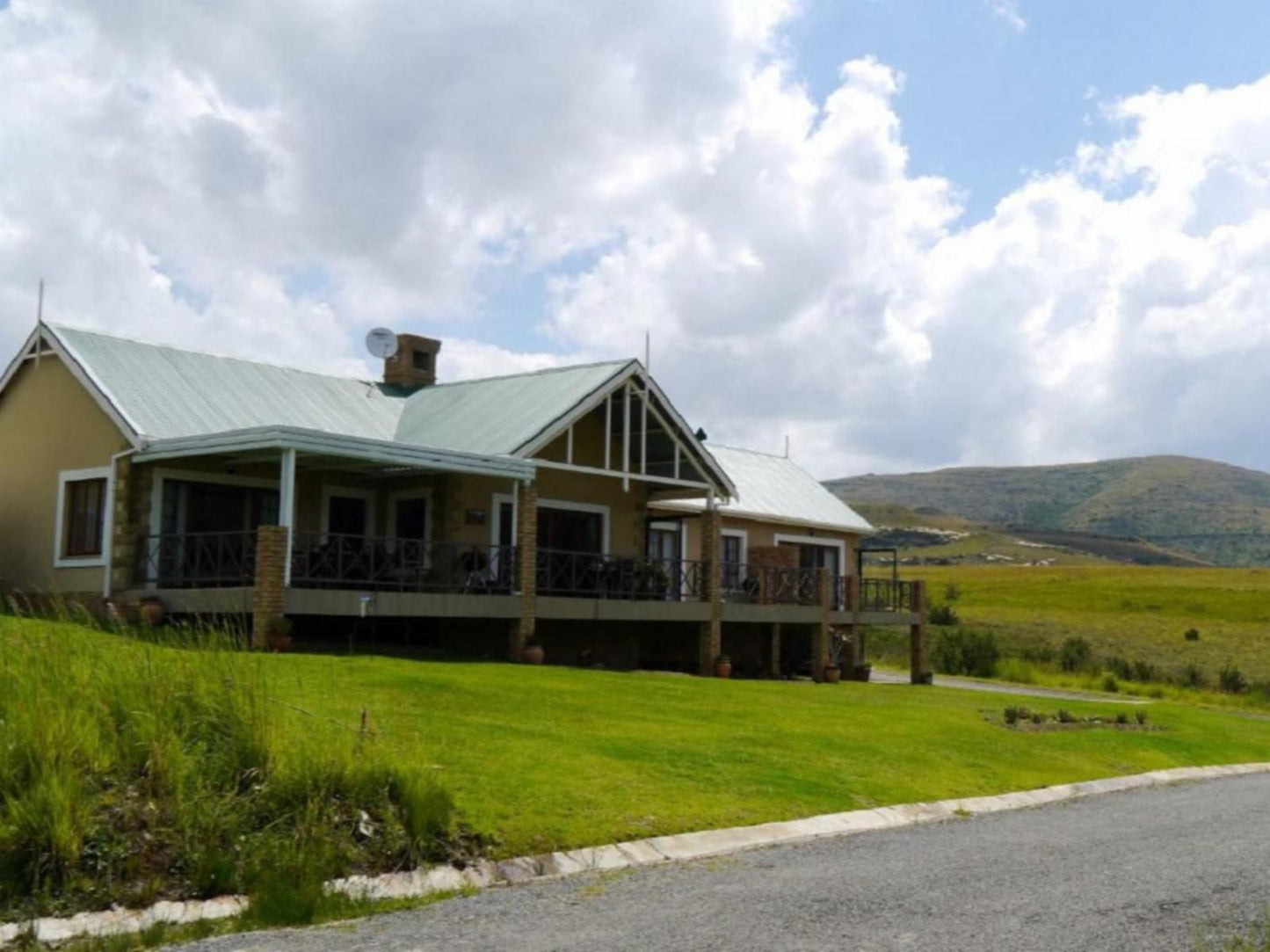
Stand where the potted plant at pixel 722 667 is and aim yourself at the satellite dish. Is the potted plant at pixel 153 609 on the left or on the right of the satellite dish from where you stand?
left

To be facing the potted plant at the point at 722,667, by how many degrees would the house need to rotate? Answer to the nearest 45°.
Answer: approximately 45° to its left

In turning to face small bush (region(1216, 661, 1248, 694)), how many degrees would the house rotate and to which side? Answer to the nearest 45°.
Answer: approximately 90° to its left

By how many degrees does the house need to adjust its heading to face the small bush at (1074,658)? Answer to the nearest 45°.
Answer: approximately 90° to its left

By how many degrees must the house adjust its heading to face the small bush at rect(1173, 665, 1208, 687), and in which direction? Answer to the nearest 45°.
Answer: approximately 90° to its left

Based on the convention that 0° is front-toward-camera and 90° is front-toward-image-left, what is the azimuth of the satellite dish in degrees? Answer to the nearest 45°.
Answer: approximately 0°
